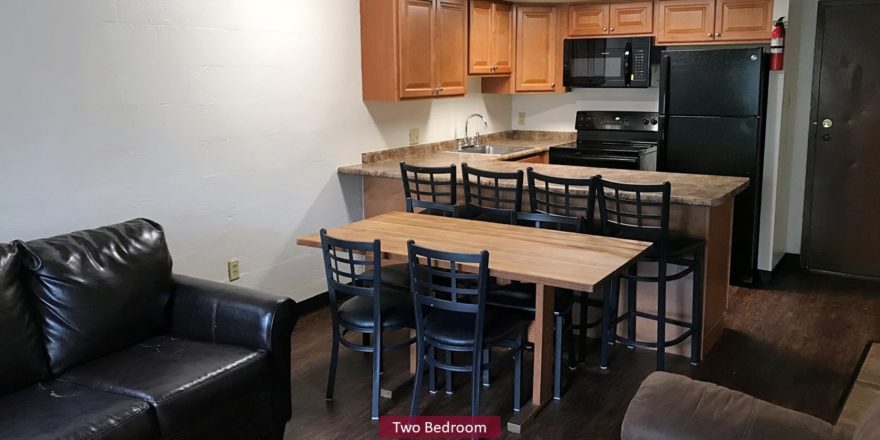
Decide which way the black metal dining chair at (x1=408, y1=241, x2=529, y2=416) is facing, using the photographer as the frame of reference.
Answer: facing away from the viewer and to the right of the viewer

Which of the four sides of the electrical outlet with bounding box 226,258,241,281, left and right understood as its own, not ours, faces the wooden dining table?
front

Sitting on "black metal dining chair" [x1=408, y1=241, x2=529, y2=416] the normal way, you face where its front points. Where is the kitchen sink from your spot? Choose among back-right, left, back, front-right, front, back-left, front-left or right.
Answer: front-left

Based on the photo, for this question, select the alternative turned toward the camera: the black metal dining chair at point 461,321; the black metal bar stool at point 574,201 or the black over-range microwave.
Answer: the black over-range microwave

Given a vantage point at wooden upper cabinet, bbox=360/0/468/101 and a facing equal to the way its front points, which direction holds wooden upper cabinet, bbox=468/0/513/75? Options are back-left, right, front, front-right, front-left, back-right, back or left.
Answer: left

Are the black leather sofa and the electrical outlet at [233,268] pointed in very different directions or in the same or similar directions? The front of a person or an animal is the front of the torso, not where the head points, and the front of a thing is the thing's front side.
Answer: same or similar directions

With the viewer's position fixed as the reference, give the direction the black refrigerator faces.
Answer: facing the viewer

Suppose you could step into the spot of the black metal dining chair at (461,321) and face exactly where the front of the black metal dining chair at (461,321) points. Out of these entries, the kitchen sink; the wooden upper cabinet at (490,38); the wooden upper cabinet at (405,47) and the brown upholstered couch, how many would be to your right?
1

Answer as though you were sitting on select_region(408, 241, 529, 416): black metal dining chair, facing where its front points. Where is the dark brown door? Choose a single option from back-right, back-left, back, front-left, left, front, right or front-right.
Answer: front

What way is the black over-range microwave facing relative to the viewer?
toward the camera

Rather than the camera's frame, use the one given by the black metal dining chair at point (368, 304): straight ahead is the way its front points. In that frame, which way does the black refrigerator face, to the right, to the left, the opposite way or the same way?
the opposite way

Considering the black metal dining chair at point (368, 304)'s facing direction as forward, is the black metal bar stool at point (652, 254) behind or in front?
in front
